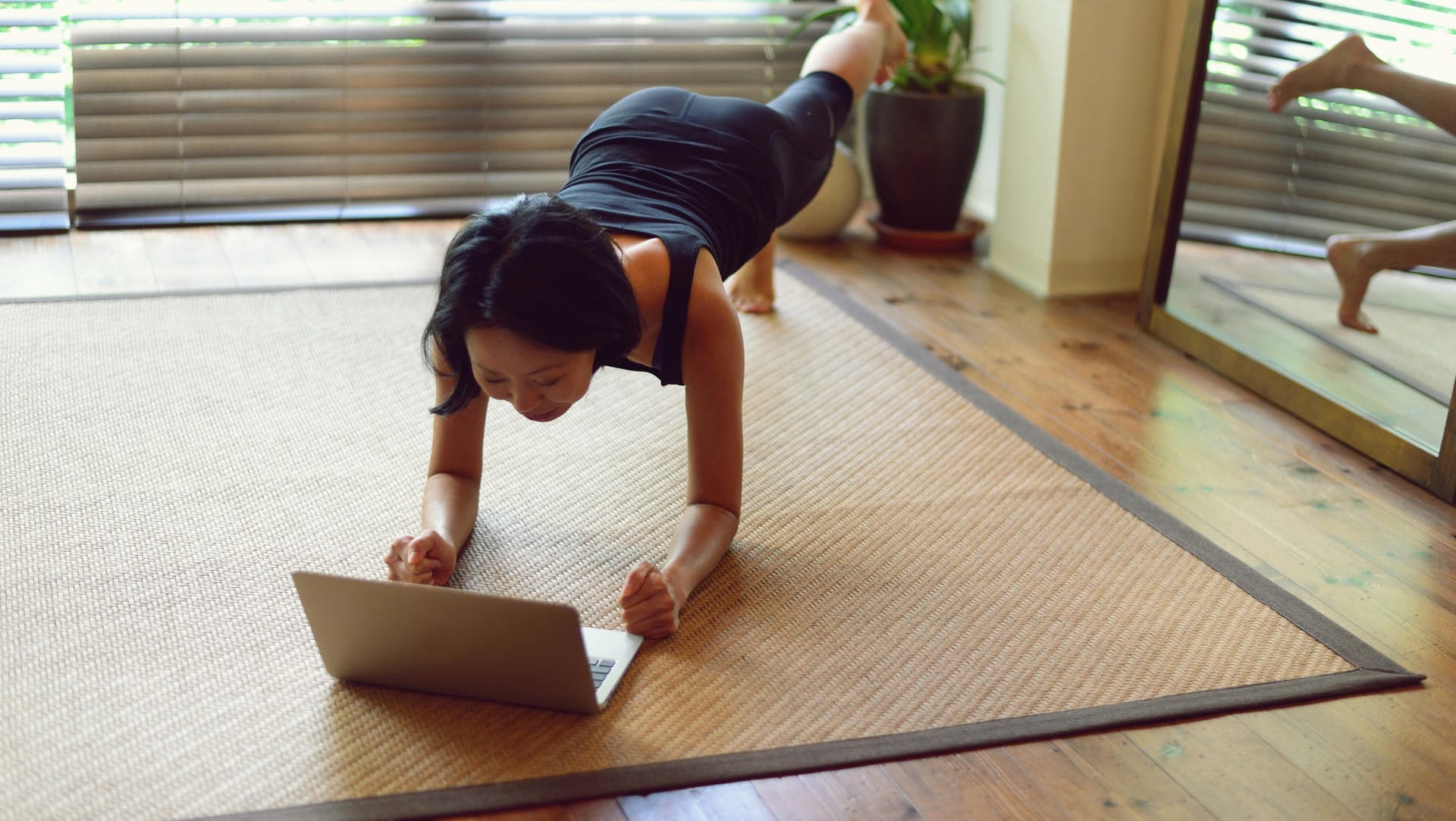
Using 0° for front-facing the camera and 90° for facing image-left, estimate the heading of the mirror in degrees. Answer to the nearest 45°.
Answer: approximately 45°

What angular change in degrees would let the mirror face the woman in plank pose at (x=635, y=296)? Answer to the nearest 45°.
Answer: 0° — it already faces them

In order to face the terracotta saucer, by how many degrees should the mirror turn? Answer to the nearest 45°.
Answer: approximately 90° to its right

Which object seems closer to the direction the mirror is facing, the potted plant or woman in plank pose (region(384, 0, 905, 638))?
the woman in plank pose

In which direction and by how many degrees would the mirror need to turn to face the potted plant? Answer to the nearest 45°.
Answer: approximately 90° to its right

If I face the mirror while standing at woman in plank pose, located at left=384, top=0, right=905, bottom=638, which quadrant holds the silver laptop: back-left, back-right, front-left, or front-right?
back-right

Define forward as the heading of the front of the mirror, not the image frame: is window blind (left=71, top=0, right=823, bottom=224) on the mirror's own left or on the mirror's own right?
on the mirror's own right

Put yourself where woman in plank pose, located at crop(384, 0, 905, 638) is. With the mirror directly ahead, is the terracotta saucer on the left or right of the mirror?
left
